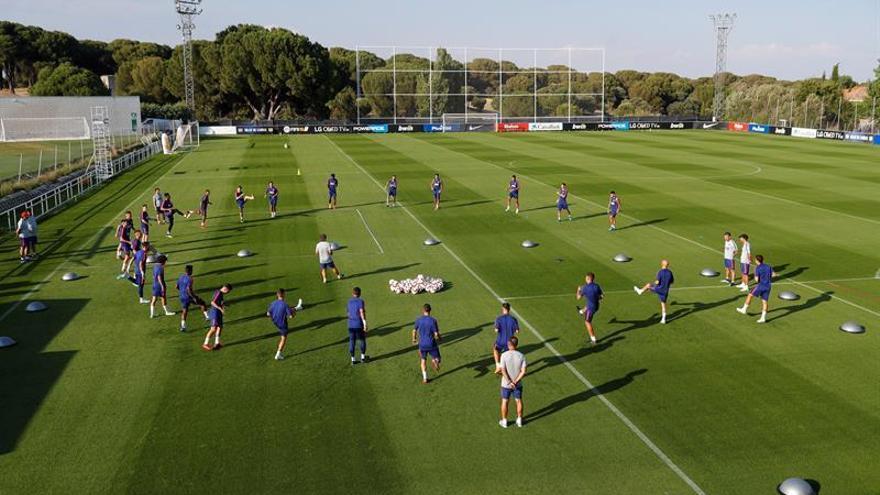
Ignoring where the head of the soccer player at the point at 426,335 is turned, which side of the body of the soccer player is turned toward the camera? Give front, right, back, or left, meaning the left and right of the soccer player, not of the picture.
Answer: back

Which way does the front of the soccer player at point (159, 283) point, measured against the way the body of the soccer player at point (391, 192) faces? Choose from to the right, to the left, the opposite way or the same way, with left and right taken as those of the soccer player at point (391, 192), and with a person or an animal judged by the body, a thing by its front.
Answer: to the left

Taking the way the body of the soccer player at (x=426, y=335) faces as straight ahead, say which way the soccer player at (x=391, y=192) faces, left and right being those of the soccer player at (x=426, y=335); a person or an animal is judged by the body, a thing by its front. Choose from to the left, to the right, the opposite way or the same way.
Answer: the opposite way

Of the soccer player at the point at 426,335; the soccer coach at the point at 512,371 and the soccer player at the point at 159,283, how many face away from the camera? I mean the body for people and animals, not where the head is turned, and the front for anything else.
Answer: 2

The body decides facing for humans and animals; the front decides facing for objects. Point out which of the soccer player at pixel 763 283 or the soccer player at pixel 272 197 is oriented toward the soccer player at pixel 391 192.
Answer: the soccer player at pixel 763 283

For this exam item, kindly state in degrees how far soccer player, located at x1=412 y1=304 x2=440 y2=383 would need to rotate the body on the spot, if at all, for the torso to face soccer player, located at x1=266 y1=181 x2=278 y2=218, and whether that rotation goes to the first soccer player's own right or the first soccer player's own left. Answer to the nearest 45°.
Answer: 0° — they already face them

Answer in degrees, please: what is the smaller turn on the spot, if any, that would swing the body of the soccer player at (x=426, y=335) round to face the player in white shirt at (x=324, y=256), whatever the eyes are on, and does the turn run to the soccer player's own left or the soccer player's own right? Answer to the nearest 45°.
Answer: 0° — they already face them

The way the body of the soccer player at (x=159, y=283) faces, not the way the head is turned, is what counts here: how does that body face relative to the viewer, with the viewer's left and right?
facing to the right of the viewer
